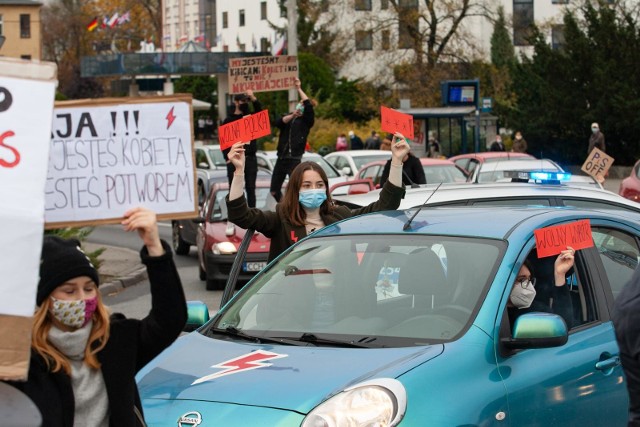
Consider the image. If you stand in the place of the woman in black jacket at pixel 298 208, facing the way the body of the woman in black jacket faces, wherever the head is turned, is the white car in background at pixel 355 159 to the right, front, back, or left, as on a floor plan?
back

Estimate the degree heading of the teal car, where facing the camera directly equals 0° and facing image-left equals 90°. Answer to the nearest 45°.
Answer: approximately 45°

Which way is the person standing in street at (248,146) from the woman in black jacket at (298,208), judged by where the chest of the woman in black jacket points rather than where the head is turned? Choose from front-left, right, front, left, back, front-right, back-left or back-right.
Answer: back

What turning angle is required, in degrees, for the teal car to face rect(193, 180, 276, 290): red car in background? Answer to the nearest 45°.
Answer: approximately 135° to its right

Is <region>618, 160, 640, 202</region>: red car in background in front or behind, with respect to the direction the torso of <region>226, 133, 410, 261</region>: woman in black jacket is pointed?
behind

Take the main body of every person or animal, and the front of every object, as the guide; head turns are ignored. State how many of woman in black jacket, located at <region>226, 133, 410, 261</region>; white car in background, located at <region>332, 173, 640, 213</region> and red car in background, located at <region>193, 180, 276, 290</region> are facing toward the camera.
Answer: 2

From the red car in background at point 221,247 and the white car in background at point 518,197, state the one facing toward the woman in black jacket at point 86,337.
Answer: the red car in background

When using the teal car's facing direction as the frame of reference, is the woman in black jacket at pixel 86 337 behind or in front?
in front

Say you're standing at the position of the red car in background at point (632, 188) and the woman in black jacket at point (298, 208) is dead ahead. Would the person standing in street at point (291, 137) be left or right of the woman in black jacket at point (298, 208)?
right
